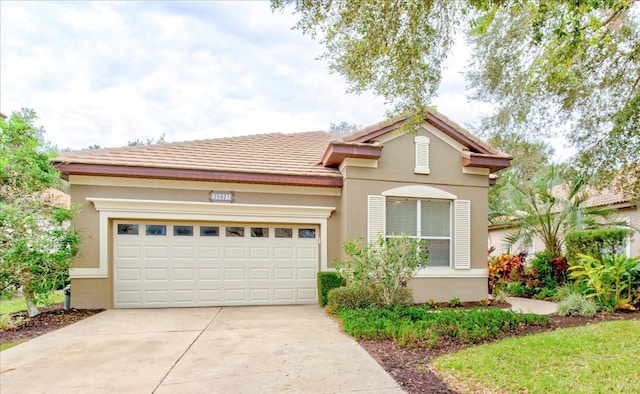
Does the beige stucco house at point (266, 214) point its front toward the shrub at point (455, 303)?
no

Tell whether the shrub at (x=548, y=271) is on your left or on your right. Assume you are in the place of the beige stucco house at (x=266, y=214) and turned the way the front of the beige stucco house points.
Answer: on your left

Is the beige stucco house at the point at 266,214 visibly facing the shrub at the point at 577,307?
no

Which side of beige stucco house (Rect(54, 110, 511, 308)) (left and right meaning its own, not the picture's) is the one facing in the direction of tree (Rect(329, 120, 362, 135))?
back

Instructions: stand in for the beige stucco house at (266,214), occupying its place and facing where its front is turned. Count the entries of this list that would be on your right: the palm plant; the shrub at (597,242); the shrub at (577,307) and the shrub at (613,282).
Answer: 0

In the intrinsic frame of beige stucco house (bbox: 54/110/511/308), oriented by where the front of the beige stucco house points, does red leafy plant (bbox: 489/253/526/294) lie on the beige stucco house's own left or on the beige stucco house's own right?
on the beige stucco house's own left

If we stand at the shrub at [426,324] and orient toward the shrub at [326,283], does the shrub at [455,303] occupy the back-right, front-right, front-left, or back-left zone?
front-right

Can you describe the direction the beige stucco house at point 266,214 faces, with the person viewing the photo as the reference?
facing the viewer

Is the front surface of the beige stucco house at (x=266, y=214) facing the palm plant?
no

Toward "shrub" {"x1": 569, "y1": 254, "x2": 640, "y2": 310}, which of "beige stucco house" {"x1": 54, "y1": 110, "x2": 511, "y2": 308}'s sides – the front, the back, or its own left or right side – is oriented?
left

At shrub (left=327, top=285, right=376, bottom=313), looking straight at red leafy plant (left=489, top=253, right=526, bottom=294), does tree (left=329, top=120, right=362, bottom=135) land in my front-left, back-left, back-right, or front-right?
front-left

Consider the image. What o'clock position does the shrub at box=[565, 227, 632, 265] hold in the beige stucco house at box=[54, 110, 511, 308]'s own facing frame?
The shrub is roughly at 9 o'clock from the beige stucco house.
